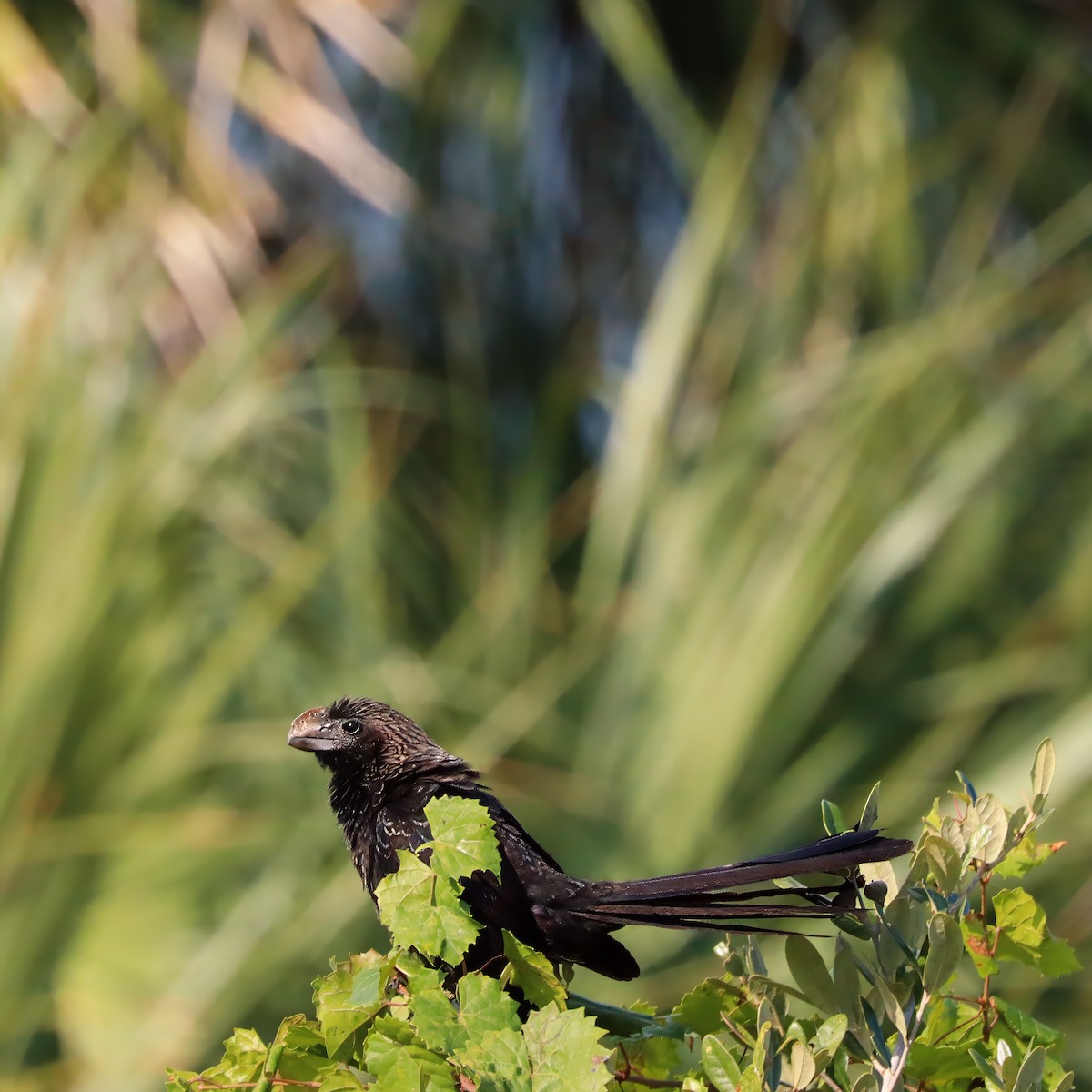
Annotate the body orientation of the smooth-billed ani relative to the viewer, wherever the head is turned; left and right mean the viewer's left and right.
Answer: facing to the left of the viewer
